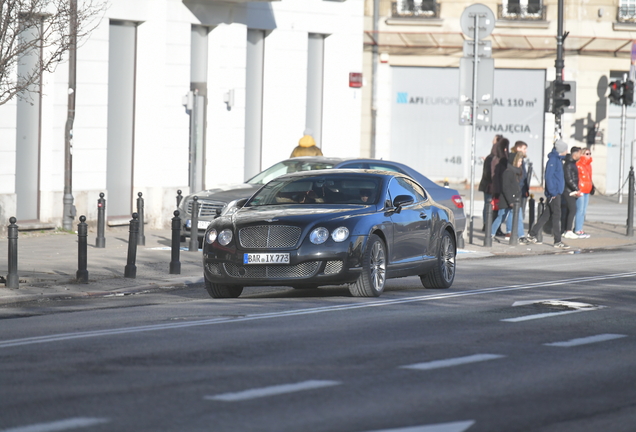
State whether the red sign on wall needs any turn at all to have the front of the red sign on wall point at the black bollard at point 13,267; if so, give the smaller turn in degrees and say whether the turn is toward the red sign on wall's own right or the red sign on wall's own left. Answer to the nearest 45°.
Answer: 0° — it already faces it

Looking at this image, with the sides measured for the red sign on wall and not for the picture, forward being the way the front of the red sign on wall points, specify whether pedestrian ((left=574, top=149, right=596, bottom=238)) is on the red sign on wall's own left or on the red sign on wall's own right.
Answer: on the red sign on wall's own left

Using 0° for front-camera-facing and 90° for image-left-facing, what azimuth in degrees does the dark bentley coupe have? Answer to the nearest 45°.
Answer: approximately 45°

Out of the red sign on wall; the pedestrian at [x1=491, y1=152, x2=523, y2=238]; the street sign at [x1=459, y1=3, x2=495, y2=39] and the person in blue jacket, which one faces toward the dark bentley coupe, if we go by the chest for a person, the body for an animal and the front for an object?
the red sign on wall
